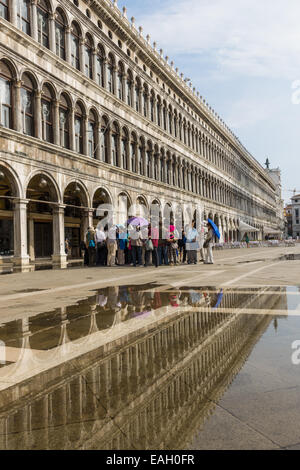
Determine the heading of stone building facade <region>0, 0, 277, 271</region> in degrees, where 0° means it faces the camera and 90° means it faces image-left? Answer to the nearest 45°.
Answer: approximately 315°
